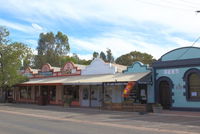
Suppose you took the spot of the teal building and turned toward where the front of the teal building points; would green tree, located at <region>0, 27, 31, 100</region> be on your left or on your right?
on your right

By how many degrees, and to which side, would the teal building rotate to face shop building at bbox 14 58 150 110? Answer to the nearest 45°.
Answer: approximately 135° to its right

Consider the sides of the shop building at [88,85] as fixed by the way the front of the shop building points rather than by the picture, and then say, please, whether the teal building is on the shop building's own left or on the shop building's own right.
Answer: on the shop building's own left

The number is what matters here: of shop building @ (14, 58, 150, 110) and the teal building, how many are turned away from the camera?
0

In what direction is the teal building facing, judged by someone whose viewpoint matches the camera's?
facing the viewer
